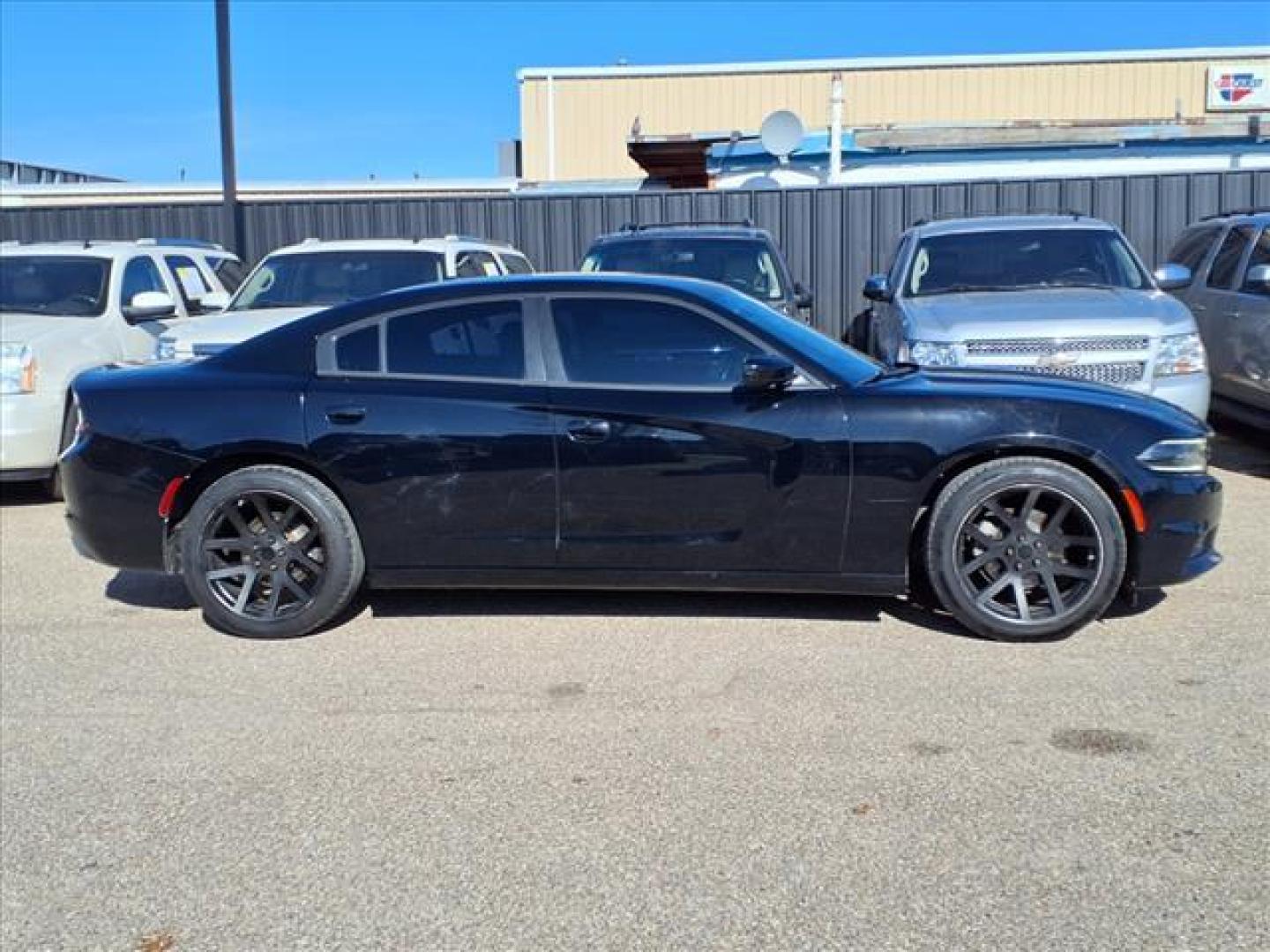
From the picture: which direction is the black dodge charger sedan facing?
to the viewer's right

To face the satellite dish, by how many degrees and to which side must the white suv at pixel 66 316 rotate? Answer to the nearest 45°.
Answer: approximately 180°

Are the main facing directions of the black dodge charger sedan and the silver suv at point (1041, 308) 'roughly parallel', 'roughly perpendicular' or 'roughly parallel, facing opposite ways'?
roughly perpendicular

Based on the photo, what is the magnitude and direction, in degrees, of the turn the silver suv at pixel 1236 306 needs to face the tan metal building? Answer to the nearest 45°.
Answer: approximately 135° to its left

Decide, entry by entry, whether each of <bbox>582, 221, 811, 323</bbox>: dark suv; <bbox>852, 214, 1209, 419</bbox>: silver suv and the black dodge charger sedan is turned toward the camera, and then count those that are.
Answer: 2

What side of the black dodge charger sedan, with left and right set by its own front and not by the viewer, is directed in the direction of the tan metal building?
left

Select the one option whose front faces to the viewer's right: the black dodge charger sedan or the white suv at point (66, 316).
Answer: the black dodge charger sedan

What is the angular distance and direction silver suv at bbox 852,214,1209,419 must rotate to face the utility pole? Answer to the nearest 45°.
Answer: approximately 135° to its right

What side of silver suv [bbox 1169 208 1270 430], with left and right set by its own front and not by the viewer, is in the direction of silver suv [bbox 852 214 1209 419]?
right
